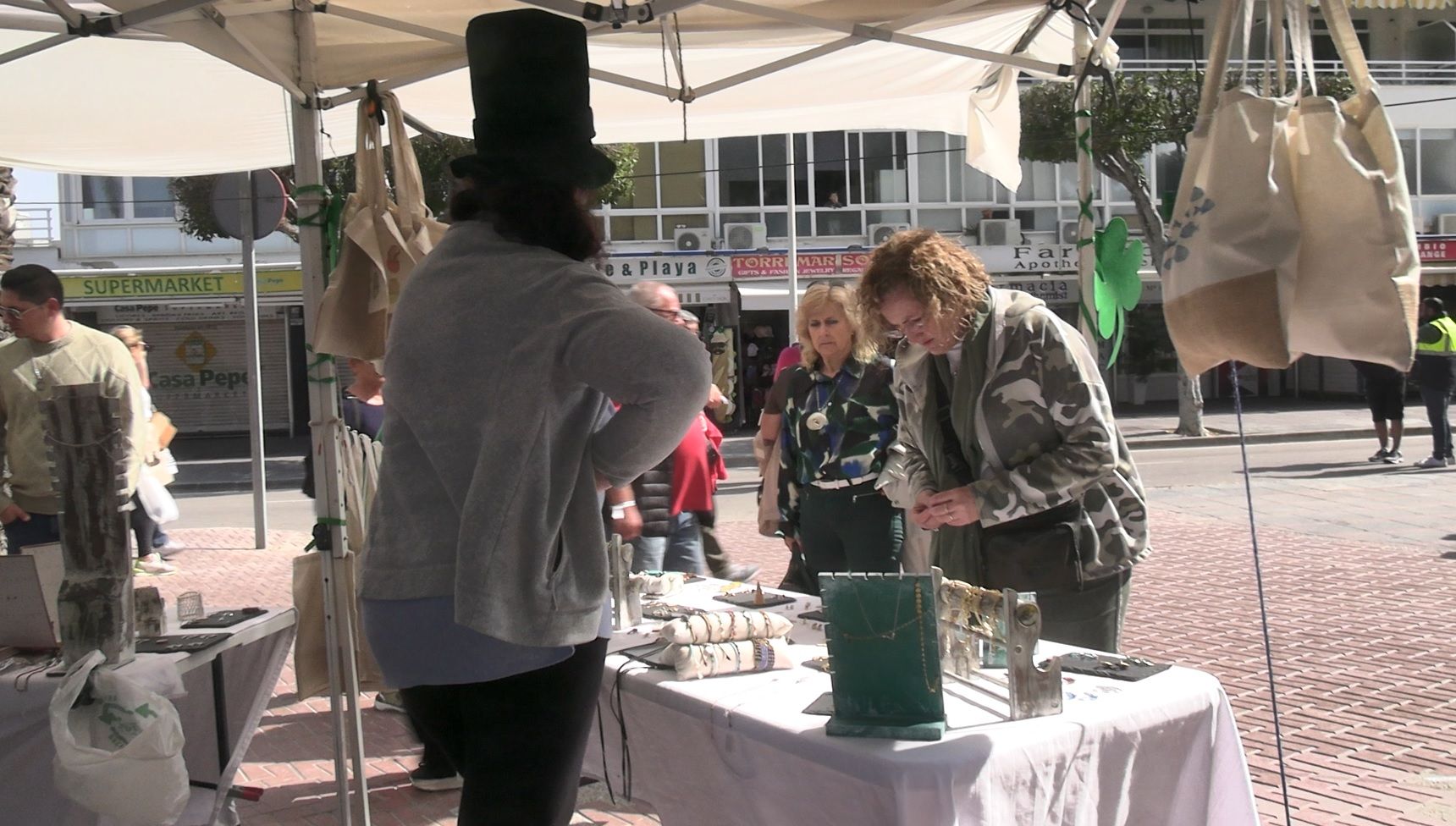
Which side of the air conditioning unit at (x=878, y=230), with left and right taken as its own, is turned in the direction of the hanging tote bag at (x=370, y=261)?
front

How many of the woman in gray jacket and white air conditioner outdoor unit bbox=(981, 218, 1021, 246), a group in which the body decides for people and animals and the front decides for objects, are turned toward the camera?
1

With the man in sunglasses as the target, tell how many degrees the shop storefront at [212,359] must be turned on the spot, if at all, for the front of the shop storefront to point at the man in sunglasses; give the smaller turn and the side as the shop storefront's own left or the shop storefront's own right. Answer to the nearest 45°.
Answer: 0° — it already faces them

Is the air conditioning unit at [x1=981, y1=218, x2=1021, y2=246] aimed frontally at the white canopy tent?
yes

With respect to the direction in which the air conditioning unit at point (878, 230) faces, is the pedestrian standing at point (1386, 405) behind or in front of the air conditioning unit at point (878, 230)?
in front

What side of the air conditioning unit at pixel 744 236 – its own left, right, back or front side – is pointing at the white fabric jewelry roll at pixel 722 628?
front

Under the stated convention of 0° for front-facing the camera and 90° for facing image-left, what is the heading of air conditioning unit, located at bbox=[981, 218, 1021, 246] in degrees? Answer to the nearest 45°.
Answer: approximately 0°

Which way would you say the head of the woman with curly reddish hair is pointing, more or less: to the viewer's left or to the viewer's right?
to the viewer's left

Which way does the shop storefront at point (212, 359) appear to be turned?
toward the camera

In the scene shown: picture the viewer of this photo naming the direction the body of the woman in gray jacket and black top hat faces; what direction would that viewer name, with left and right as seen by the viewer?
facing away from the viewer and to the right of the viewer

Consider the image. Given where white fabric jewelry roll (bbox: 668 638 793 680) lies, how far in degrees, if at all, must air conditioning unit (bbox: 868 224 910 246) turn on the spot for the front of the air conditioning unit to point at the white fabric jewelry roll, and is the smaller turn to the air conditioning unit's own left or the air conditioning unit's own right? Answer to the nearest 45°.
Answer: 0° — it already faces it

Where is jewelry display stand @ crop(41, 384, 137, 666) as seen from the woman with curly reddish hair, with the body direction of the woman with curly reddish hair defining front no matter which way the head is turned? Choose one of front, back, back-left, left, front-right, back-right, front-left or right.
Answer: front-right

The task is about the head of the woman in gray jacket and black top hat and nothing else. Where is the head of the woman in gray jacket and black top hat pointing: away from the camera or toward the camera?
away from the camera

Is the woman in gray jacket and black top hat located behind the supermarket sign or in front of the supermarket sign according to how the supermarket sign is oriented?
in front
